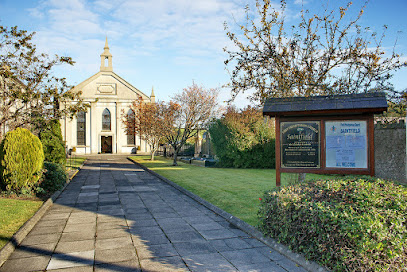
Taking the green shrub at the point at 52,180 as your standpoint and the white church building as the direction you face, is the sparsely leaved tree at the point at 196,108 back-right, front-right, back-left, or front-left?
front-right

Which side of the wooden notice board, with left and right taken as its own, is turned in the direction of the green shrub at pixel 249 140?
back

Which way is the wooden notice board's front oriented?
toward the camera

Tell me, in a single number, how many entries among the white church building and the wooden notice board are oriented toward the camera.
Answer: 2

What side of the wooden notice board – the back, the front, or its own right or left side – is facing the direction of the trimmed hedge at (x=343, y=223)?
front

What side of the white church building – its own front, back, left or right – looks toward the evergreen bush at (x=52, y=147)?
front

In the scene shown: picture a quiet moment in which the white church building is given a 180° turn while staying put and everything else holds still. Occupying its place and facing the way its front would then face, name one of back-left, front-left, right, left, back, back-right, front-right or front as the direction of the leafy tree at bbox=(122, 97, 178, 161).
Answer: back

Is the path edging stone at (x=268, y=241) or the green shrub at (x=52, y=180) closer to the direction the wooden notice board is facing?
the path edging stone

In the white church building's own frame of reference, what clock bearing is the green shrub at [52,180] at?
The green shrub is roughly at 12 o'clock from the white church building.

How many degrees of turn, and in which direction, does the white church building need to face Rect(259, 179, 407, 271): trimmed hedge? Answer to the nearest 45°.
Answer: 0° — it already faces it

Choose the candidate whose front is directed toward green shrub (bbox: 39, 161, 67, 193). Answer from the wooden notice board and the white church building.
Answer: the white church building

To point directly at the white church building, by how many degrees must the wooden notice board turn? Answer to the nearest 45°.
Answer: approximately 135° to its right
